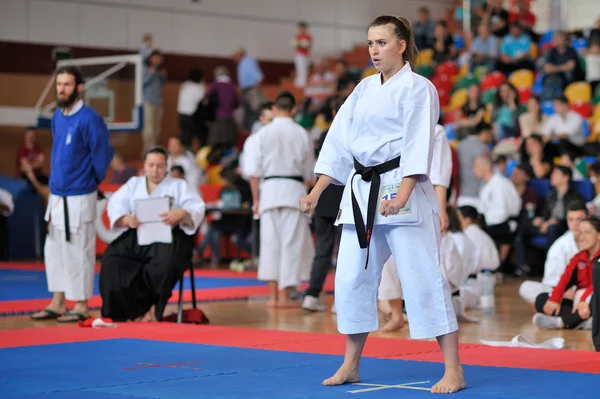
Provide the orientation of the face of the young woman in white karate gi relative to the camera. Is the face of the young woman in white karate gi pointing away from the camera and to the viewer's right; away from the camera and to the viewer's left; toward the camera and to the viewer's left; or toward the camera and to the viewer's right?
toward the camera and to the viewer's left

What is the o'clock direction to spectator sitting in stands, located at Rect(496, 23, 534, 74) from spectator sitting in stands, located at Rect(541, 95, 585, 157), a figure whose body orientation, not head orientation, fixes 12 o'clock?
spectator sitting in stands, located at Rect(496, 23, 534, 74) is roughly at 4 o'clock from spectator sitting in stands, located at Rect(541, 95, 585, 157).

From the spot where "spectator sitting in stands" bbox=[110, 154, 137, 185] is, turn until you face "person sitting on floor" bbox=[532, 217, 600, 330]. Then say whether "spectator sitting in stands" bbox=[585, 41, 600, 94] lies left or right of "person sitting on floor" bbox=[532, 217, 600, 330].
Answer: left

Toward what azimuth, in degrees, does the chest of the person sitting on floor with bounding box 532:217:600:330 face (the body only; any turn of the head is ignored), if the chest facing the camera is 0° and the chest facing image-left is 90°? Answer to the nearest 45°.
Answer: approximately 45°

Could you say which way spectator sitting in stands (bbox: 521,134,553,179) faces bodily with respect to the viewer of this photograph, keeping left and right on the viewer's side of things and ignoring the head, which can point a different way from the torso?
facing the viewer and to the left of the viewer
